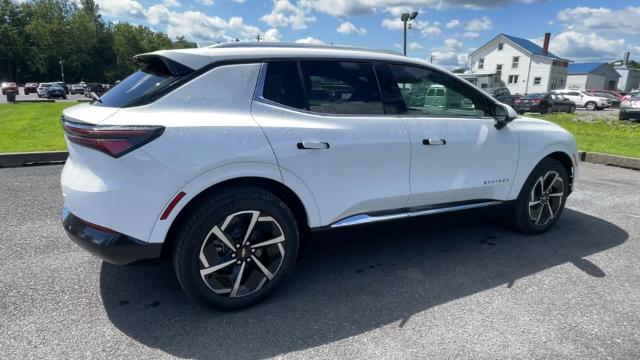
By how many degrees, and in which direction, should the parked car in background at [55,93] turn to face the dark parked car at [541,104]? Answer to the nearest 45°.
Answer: approximately 45° to its left

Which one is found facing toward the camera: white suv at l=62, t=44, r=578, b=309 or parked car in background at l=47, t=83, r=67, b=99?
the parked car in background

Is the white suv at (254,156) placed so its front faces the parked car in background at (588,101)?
yes

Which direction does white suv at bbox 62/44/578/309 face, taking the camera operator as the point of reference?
facing away from the viewer and to the right of the viewer

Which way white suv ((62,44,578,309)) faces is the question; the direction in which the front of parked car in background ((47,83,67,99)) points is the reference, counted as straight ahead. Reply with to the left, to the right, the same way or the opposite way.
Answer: to the left

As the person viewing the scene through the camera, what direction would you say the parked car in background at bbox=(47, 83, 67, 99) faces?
facing the viewer

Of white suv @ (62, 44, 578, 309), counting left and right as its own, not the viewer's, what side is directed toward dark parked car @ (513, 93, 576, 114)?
front

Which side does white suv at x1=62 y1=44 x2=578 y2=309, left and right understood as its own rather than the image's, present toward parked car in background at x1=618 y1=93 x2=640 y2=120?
front

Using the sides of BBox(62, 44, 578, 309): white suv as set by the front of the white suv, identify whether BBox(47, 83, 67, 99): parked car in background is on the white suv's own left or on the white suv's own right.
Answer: on the white suv's own left

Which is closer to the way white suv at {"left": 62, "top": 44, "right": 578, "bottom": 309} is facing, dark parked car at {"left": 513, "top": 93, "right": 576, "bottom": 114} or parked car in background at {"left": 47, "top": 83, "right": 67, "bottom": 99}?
the dark parked car
